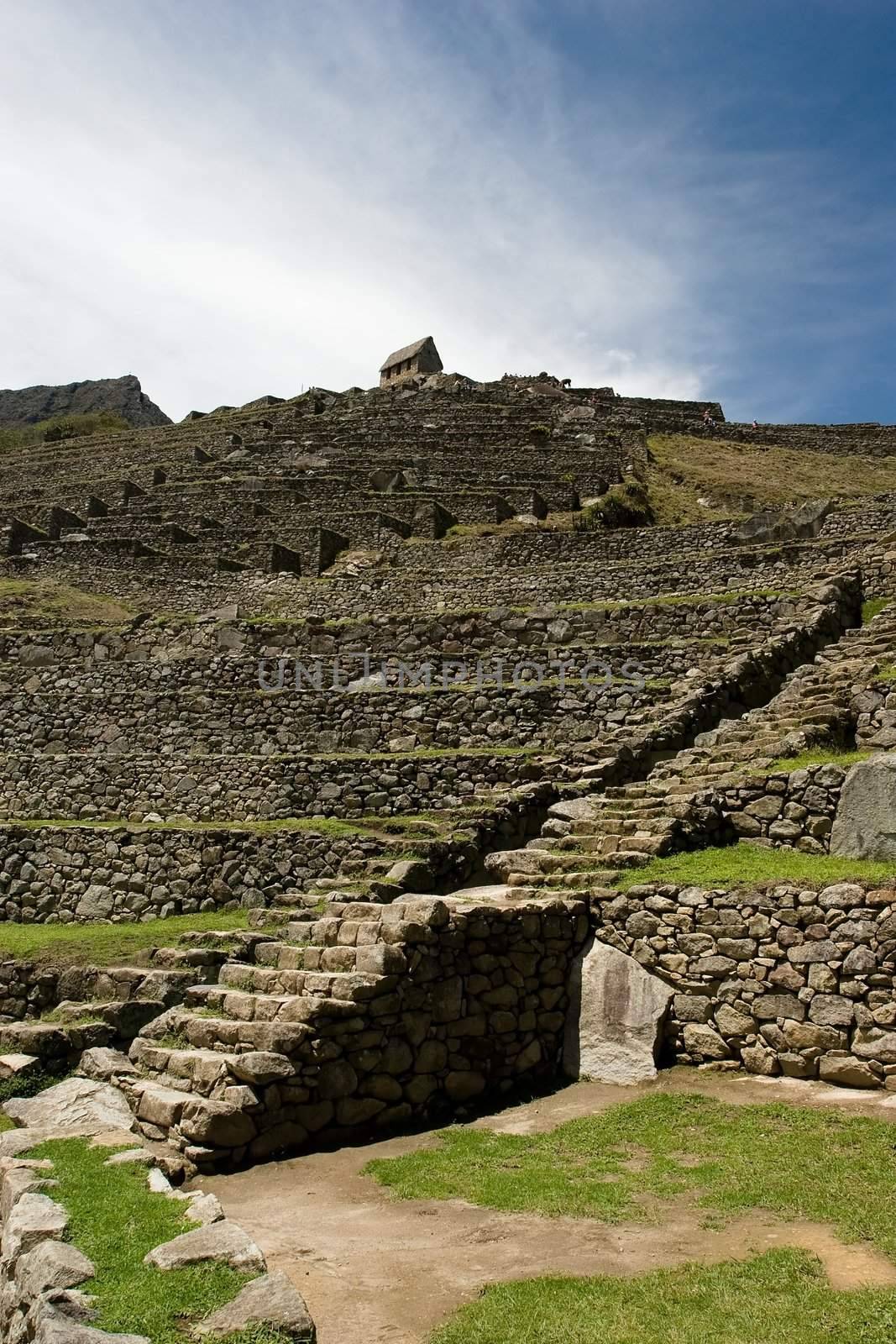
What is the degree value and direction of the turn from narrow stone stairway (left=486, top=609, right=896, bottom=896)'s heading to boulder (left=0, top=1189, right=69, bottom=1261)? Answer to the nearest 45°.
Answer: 0° — it already faces it

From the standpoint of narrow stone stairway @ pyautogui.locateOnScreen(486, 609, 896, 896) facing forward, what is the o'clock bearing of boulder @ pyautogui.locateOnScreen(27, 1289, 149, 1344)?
The boulder is roughly at 11 o'clock from the narrow stone stairway.

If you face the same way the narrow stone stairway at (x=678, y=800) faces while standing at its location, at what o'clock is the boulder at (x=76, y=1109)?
The boulder is roughly at 12 o'clock from the narrow stone stairway.

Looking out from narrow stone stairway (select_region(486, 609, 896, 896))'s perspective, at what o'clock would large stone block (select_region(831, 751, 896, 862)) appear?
The large stone block is roughly at 9 o'clock from the narrow stone stairway.

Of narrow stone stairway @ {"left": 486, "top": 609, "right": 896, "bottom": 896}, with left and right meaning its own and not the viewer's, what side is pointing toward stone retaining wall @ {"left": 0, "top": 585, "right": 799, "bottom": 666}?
right

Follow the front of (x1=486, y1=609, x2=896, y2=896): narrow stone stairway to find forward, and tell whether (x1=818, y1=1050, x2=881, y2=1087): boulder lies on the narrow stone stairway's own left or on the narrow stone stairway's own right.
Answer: on the narrow stone stairway's own left

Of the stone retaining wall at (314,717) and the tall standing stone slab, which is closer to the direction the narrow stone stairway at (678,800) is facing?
the tall standing stone slab

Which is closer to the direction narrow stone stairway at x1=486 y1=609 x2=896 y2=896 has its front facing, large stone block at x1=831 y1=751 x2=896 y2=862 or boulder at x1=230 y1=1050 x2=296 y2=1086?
the boulder

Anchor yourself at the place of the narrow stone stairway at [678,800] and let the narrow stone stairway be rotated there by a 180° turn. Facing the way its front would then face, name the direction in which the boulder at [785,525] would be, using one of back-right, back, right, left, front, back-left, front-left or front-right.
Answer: front-left

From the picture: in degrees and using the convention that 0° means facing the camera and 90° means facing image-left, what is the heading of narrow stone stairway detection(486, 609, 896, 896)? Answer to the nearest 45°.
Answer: approximately 45°

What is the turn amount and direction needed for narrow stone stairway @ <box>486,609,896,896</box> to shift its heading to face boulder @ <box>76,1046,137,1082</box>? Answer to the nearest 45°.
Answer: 0° — it already faces it
